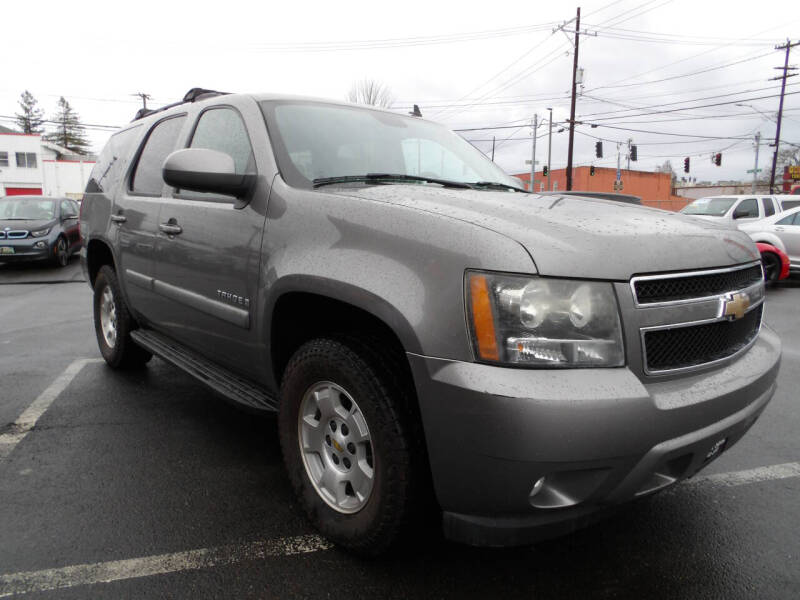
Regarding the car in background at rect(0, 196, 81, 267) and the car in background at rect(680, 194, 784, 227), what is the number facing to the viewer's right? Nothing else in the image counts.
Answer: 0

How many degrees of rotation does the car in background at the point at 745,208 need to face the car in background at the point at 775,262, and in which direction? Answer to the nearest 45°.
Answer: approximately 45° to its left

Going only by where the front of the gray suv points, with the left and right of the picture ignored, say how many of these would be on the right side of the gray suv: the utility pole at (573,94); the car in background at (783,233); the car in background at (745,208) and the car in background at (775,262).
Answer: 0

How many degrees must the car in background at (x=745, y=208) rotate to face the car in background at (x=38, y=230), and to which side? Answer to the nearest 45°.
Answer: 0° — it already faces it

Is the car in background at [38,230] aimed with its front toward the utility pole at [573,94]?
no

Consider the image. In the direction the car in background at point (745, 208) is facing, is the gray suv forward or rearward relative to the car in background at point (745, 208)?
forward

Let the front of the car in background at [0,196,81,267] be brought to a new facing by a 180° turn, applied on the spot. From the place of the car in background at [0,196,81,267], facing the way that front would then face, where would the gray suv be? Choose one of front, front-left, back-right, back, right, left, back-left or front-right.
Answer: back-right

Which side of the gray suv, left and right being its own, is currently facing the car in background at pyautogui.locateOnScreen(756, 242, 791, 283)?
left

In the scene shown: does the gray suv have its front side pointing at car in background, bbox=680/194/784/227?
no

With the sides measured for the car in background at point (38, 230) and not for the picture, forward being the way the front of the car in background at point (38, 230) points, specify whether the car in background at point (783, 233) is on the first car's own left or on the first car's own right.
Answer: on the first car's own left

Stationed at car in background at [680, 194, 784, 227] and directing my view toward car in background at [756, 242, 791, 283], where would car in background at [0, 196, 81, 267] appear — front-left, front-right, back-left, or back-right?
front-right

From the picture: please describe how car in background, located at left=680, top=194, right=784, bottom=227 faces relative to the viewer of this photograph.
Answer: facing the viewer and to the left of the viewer

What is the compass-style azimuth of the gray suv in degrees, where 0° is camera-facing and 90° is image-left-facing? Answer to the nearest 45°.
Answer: approximately 315°

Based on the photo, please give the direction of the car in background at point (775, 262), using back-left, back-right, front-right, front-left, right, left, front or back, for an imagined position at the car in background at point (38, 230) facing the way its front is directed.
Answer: left

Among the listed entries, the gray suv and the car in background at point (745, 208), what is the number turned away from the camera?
0

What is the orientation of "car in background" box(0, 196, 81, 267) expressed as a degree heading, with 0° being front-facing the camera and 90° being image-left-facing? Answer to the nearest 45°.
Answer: approximately 45°

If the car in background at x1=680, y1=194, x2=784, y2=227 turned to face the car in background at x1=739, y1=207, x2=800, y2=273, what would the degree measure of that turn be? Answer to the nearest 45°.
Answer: approximately 45° to its left
